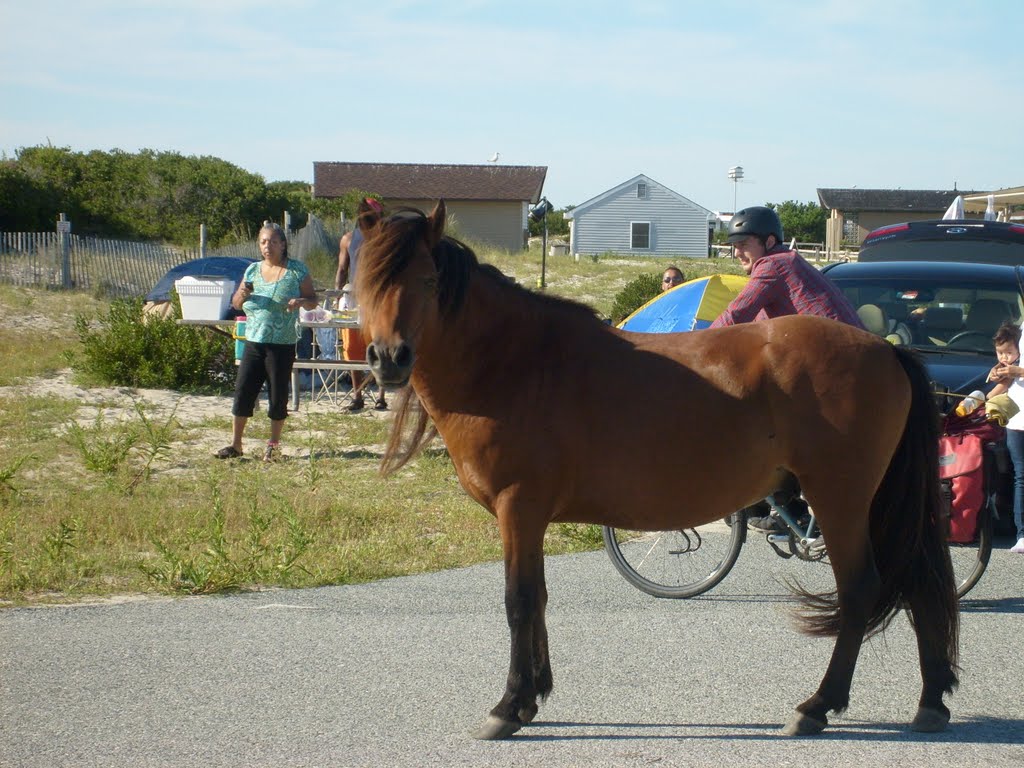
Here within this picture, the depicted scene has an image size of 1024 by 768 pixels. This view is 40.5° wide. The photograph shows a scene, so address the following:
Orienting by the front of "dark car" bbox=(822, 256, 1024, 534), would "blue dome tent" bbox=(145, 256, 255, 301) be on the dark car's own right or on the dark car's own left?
on the dark car's own right

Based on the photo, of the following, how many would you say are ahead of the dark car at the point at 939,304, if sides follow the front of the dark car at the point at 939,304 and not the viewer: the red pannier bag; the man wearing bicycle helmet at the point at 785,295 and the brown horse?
3

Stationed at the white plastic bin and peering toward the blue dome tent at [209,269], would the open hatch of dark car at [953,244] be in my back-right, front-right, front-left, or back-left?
back-right

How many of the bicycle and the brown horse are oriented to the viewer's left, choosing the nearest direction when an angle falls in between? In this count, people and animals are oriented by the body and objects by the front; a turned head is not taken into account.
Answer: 2

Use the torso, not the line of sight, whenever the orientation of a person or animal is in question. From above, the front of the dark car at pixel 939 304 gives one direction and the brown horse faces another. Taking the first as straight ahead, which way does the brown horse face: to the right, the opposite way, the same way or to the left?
to the right

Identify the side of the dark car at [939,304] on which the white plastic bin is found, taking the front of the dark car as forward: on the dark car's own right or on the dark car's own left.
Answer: on the dark car's own right

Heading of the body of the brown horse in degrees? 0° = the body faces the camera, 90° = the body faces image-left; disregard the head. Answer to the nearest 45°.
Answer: approximately 90°

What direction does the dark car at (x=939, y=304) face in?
toward the camera

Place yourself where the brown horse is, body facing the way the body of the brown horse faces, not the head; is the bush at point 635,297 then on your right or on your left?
on your right

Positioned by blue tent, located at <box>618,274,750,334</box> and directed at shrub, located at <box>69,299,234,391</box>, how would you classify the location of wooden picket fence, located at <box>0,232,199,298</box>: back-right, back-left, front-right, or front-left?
front-right

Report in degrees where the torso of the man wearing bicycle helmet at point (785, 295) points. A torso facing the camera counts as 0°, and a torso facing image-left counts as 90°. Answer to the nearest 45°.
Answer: approximately 90°

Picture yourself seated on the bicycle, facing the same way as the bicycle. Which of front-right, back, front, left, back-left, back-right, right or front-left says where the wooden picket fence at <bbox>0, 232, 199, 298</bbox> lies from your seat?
front-right

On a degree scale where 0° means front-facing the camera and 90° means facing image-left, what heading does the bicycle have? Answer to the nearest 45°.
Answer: approximately 90°

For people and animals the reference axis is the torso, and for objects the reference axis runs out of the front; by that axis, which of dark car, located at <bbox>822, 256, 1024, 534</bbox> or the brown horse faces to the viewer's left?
the brown horse

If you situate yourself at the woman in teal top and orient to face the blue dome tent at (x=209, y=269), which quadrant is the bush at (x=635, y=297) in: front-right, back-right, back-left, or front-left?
front-right

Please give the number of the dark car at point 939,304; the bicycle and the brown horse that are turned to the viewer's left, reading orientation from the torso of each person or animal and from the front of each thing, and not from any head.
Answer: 2

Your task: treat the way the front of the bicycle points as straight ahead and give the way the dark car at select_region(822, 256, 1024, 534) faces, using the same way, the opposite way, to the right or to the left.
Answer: to the left
